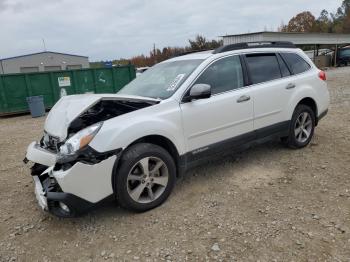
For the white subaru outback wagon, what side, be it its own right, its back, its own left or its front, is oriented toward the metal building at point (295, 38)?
back

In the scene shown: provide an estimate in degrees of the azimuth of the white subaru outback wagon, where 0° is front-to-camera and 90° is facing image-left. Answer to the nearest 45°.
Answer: approximately 45°

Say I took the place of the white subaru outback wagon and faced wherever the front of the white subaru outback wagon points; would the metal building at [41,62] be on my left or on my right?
on my right
